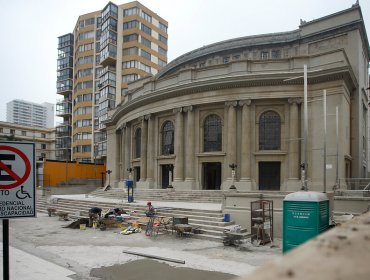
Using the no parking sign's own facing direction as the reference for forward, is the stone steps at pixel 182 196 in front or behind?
behind

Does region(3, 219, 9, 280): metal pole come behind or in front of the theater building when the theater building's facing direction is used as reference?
in front

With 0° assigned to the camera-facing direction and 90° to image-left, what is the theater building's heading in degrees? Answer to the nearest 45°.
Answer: approximately 45°

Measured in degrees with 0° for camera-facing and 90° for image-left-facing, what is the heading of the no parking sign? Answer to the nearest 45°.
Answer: approximately 0°

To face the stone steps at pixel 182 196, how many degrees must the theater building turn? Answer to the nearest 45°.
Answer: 0° — it already faces it
